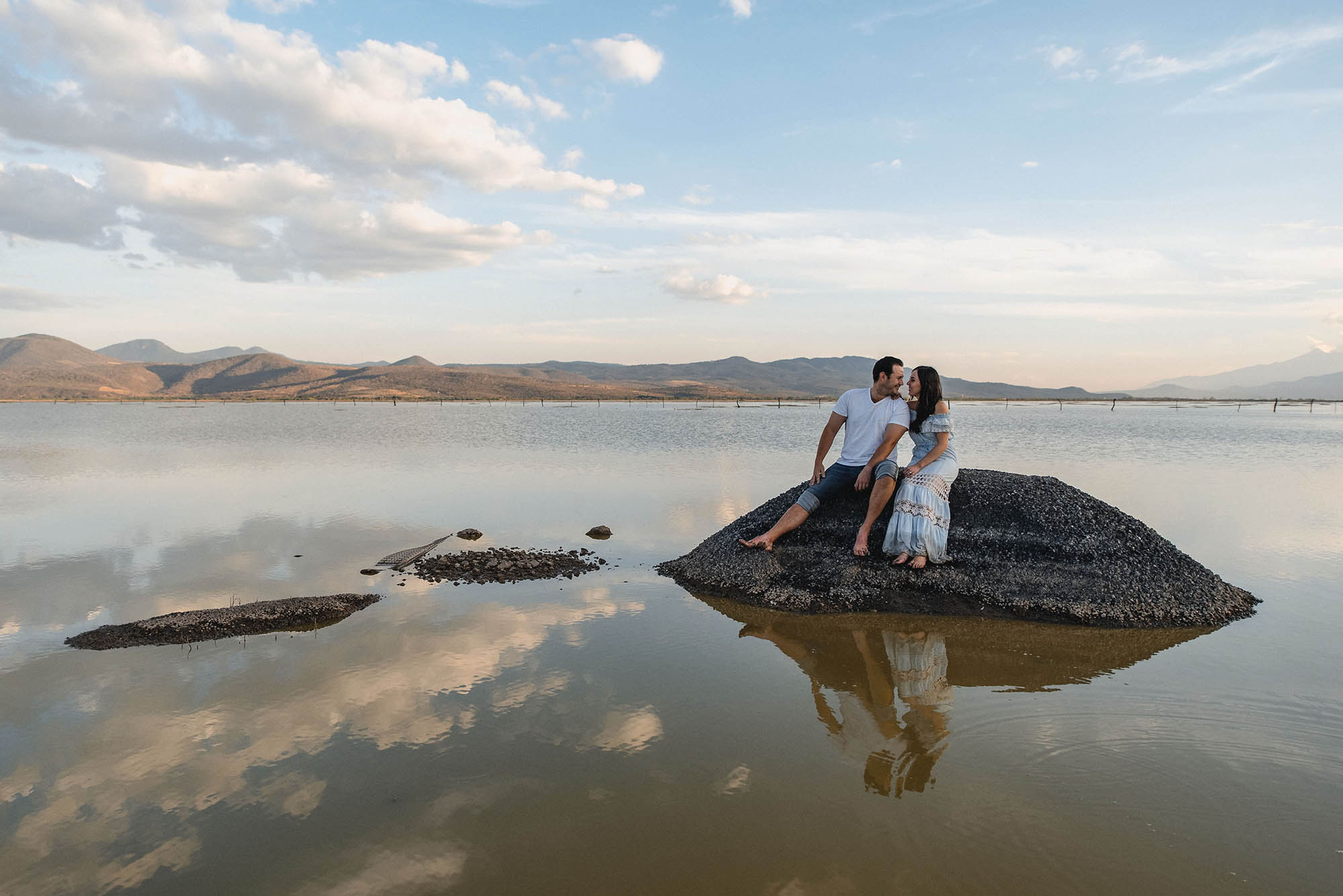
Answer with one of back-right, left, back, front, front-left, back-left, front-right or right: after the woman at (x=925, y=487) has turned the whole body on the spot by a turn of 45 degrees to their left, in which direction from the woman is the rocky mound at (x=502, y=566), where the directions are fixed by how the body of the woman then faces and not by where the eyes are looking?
right

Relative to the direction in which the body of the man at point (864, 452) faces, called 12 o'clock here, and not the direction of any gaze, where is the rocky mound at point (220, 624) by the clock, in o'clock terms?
The rocky mound is roughly at 2 o'clock from the man.

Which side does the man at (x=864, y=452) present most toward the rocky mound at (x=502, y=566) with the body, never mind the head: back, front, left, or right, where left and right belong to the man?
right

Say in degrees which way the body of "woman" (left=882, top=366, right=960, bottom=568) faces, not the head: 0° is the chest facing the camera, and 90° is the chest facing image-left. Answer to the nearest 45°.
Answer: approximately 45°

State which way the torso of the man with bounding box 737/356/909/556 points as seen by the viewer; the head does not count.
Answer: toward the camera

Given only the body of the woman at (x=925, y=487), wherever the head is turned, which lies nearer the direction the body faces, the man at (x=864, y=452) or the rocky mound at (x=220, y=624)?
the rocky mound

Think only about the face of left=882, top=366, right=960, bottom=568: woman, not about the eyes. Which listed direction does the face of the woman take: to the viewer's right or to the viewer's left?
to the viewer's left

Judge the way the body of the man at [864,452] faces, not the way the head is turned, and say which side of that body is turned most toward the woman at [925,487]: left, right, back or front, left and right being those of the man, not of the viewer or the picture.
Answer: left

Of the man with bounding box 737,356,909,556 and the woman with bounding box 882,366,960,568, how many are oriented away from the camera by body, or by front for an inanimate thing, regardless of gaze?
0
